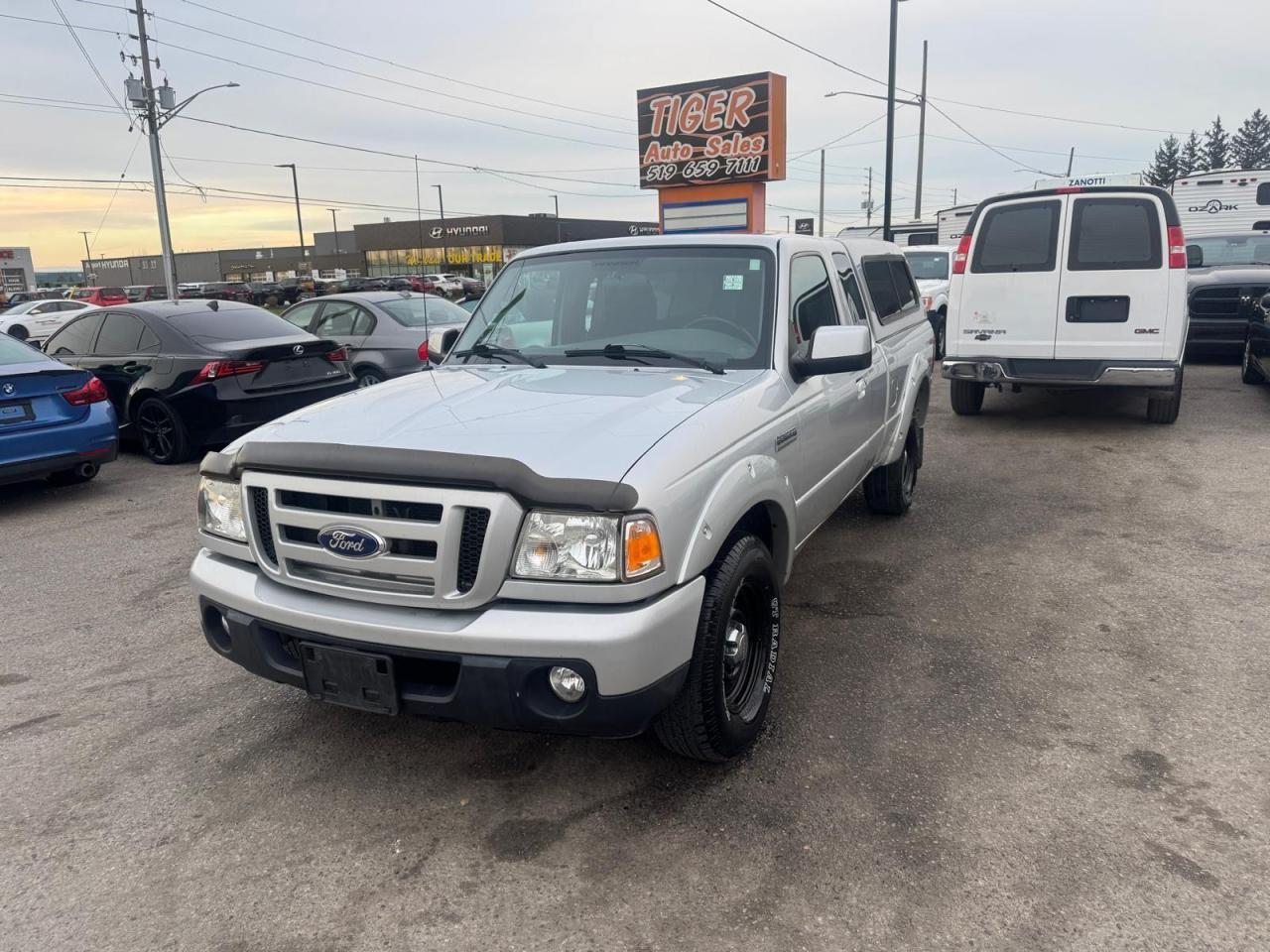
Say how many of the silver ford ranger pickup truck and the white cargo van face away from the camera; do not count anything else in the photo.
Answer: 1

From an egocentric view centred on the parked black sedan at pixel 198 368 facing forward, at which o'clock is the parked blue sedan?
The parked blue sedan is roughly at 9 o'clock from the parked black sedan.

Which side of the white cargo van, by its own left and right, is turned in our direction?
back

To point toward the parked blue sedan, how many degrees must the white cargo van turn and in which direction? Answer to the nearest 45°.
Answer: approximately 135° to its left

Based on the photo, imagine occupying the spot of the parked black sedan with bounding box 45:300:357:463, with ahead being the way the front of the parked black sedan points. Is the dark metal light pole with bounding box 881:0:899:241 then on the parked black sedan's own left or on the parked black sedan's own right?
on the parked black sedan's own right

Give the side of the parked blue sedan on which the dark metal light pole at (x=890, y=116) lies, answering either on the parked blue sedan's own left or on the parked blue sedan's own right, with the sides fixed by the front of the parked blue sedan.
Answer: on the parked blue sedan's own right

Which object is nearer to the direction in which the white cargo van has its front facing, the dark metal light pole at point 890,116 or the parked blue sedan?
the dark metal light pole

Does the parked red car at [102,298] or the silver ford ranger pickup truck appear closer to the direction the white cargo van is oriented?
the parked red car

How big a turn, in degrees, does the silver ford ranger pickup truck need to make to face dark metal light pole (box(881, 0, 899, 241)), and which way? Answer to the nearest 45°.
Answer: approximately 135° to its right

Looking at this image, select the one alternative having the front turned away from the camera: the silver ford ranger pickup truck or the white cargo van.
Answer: the white cargo van

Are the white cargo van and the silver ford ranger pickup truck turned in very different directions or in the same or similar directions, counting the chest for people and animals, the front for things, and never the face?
very different directions
